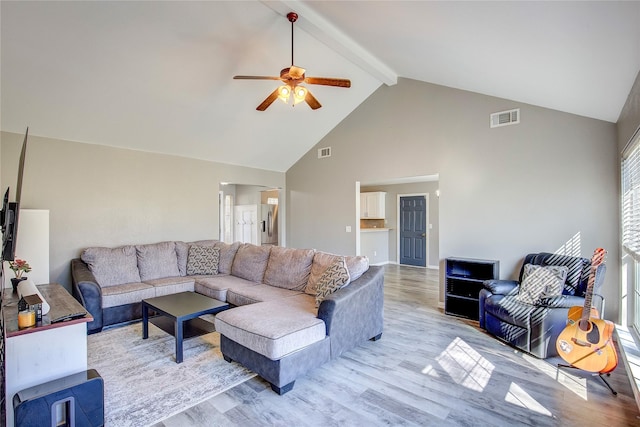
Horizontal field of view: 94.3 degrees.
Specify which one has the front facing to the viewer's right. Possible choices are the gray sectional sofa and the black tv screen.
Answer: the black tv screen

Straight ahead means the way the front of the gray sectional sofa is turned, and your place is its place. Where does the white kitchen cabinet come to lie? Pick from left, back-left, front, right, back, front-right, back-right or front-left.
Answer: back

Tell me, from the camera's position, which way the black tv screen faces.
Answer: facing to the right of the viewer

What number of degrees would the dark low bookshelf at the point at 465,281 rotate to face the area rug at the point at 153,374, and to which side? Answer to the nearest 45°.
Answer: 0° — it already faces it

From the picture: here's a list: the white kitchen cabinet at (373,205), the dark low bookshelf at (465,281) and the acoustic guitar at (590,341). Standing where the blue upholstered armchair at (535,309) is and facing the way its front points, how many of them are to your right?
2

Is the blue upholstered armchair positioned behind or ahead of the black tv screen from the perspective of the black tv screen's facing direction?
ahead

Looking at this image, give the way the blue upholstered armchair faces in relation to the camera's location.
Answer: facing the viewer and to the left of the viewer
